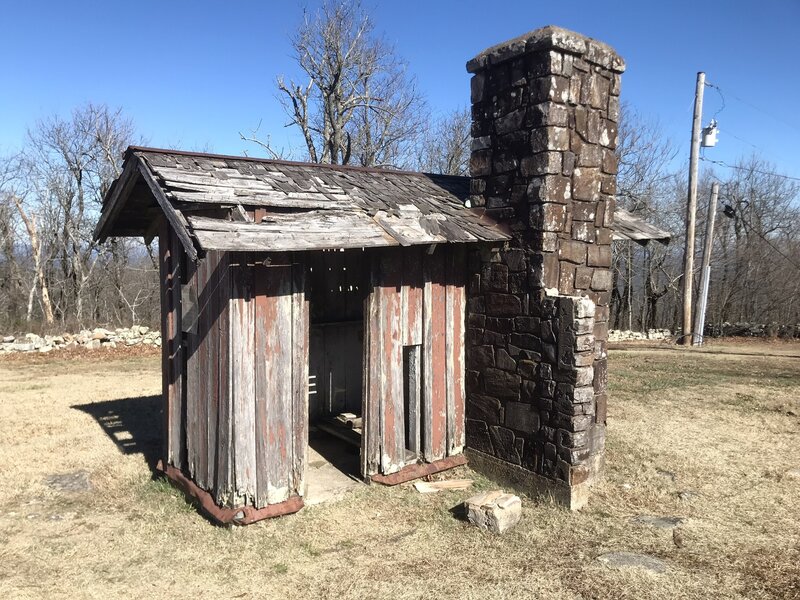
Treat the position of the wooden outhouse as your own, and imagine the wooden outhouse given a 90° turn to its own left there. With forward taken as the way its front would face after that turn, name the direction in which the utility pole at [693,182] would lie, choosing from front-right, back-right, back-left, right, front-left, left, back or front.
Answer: front

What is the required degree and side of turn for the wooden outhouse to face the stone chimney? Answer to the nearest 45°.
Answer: approximately 45° to its left

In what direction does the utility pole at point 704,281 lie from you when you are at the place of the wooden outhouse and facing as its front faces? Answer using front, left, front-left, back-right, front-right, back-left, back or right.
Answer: left

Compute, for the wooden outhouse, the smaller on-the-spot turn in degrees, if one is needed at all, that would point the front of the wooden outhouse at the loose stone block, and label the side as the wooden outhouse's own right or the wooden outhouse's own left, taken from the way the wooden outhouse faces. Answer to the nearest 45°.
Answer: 0° — it already faces it

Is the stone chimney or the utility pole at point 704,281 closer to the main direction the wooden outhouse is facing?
the stone chimney

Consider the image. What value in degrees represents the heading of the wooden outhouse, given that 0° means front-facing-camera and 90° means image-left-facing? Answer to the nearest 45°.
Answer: approximately 315°

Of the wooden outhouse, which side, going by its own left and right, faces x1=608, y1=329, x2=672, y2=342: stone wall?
left

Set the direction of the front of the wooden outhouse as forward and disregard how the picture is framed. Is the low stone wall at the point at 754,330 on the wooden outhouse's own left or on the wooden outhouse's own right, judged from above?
on the wooden outhouse's own left

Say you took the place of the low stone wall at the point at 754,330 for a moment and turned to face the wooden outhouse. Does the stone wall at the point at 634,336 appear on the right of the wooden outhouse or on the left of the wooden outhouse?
right

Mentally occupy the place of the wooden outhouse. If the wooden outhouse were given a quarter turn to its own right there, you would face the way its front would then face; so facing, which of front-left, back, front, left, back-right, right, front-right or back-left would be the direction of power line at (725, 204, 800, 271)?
back

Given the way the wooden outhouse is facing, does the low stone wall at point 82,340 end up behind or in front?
behind
